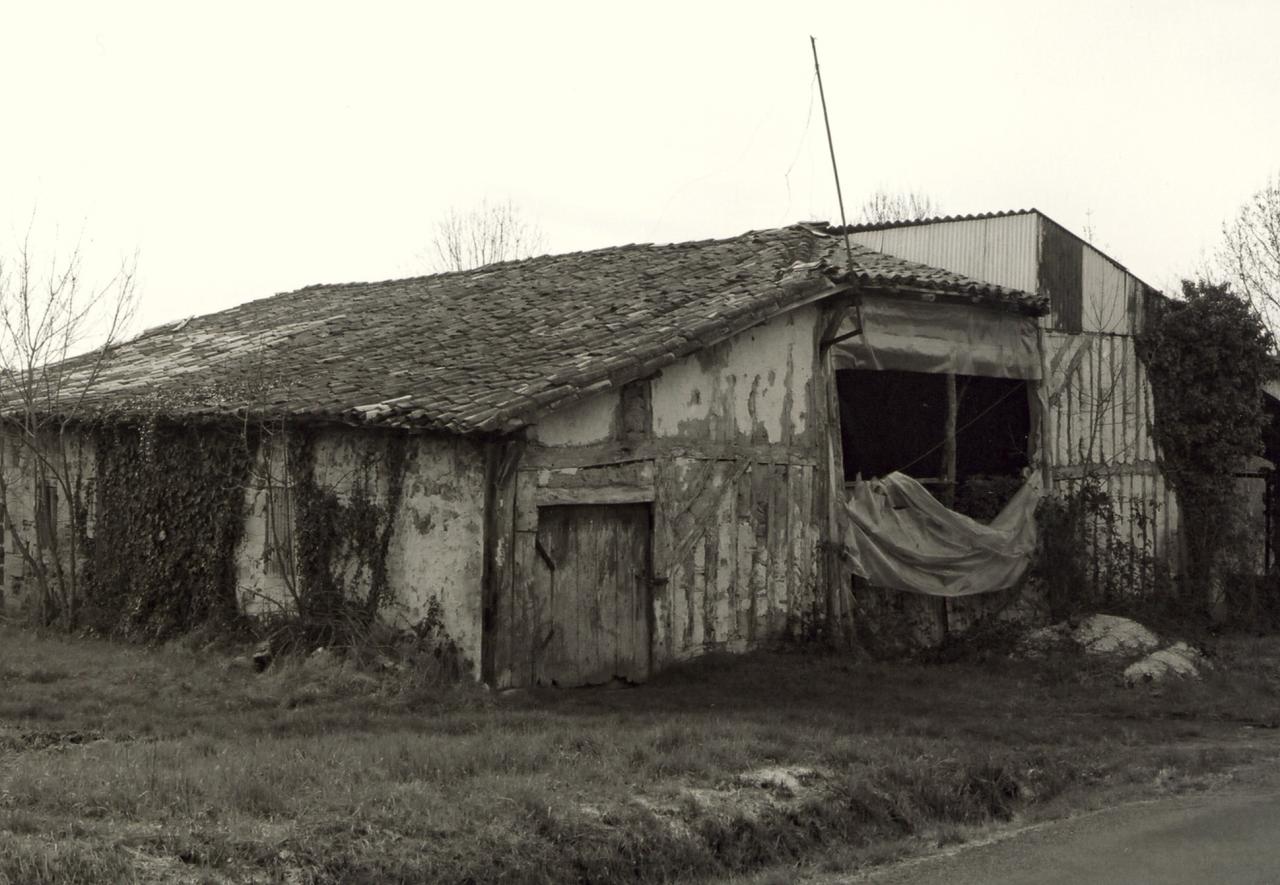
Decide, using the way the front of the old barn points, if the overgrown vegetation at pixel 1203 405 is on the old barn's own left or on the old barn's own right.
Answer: on the old barn's own left

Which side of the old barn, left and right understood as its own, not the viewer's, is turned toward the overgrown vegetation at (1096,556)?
left
